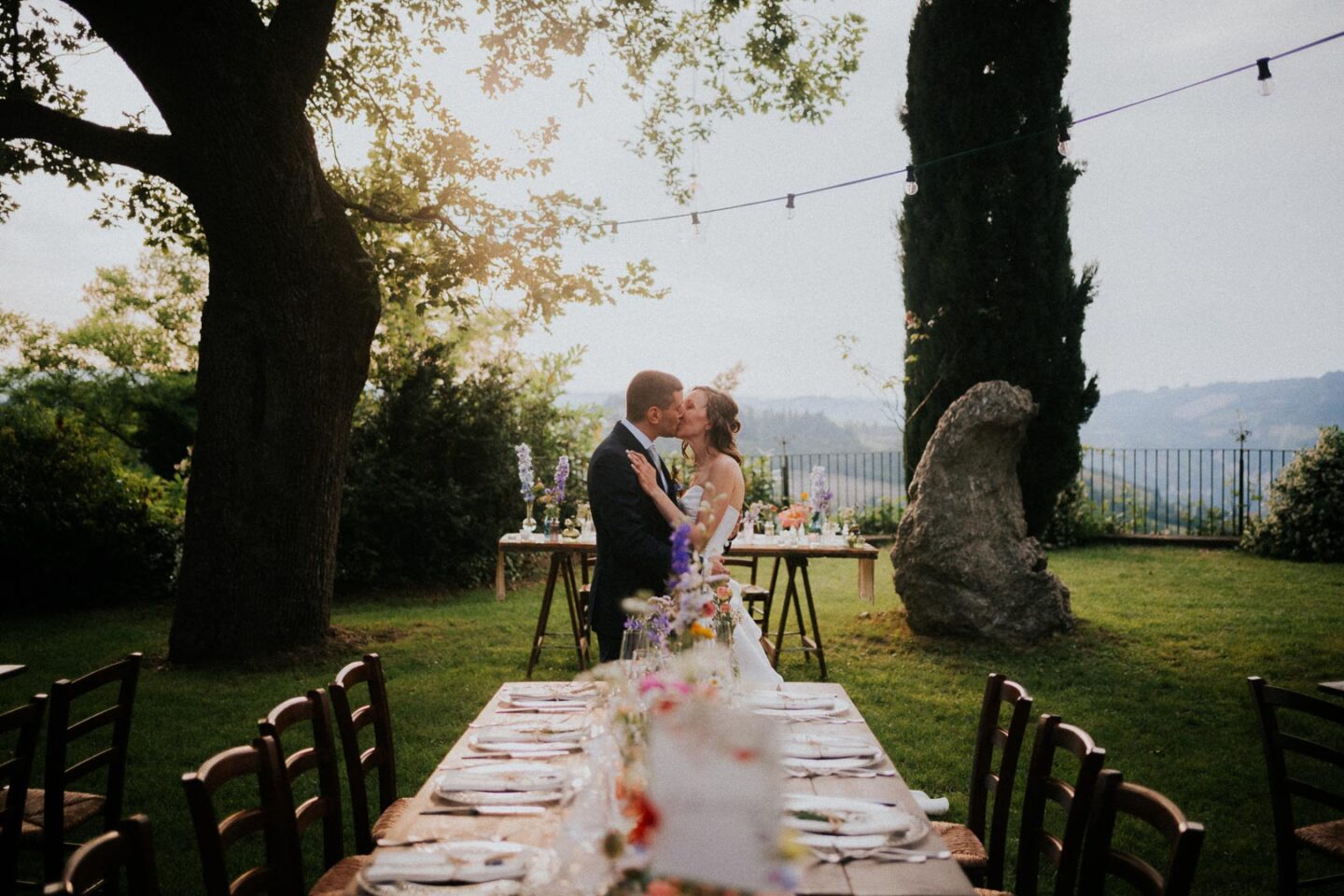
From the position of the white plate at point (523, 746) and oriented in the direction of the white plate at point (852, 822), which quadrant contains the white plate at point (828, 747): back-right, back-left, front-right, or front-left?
front-left

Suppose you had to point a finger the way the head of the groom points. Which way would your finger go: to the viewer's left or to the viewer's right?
to the viewer's right

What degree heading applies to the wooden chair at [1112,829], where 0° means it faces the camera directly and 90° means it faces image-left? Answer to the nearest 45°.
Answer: approximately 45°

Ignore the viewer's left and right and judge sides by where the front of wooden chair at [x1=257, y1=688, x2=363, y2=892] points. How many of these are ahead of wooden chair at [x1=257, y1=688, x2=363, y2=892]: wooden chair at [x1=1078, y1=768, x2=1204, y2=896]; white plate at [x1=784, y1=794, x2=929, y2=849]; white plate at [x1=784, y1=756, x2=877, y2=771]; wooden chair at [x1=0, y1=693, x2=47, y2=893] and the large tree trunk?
3

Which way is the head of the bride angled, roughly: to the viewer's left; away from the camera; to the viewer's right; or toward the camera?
to the viewer's left

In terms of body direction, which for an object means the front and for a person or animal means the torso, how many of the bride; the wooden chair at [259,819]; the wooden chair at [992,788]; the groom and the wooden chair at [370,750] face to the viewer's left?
2

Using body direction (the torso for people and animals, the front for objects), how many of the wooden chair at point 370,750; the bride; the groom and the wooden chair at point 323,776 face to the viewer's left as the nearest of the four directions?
1

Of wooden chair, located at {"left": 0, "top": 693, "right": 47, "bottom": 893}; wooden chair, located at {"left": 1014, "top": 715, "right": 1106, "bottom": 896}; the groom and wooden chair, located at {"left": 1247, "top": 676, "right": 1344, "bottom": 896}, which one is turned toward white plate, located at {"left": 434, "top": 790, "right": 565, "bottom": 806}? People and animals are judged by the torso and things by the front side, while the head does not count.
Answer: wooden chair, located at {"left": 1014, "top": 715, "right": 1106, "bottom": 896}

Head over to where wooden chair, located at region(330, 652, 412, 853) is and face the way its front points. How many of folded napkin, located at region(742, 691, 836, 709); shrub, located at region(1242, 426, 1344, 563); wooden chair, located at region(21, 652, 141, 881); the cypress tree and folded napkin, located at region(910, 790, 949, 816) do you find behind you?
1

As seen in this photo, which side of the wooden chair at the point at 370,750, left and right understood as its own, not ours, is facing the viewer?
right

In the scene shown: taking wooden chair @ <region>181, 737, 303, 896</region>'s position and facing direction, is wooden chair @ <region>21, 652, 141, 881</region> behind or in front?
behind

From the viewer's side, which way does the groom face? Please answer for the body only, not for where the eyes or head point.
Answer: to the viewer's right

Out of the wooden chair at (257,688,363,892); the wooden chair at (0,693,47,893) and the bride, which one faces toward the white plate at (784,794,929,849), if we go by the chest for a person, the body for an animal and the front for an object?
the wooden chair at (257,688,363,892)
